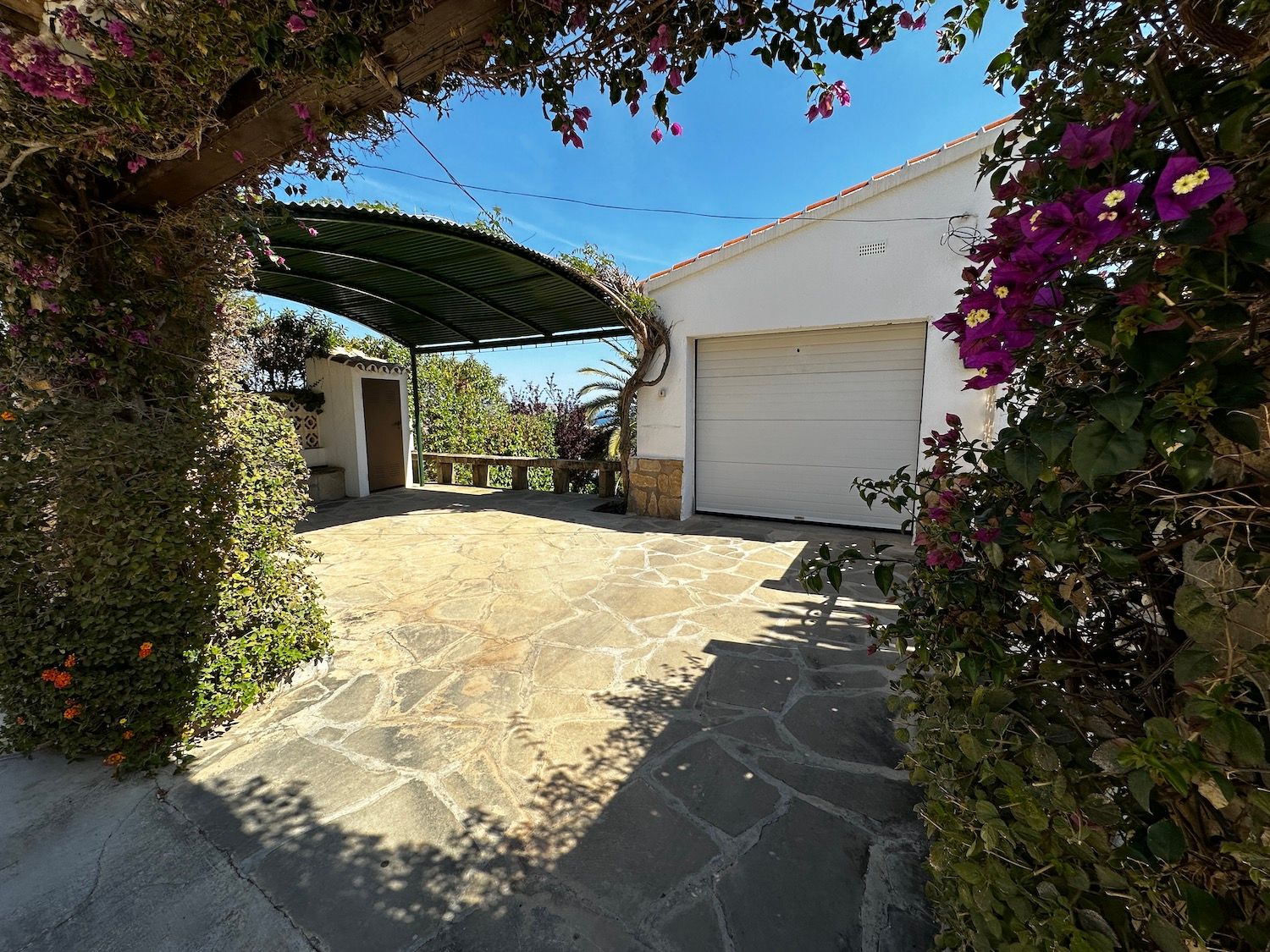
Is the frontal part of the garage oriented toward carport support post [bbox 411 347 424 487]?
no

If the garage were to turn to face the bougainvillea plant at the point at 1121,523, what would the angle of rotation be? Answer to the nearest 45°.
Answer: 0° — it already faces it

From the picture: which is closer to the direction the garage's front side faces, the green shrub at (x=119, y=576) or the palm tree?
the green shrub

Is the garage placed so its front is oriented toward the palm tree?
no

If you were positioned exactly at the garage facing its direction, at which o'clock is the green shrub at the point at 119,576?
The green shrub is roughly at 1 o'clock from the garage.

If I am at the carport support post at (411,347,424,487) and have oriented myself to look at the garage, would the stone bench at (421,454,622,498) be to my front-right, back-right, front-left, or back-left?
front-left

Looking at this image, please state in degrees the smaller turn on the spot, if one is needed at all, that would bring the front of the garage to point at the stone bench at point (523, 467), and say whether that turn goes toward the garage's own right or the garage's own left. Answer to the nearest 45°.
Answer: approximately 90° to the garage's own right

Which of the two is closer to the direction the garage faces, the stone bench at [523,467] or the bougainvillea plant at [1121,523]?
the bougainvillea plant

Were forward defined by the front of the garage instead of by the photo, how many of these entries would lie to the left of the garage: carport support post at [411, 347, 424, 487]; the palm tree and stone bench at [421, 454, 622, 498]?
0

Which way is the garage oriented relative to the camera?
toward the camera
